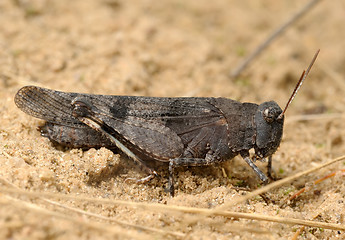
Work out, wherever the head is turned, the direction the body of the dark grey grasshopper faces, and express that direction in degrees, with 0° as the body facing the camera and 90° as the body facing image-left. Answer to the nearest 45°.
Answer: approximately 270°
